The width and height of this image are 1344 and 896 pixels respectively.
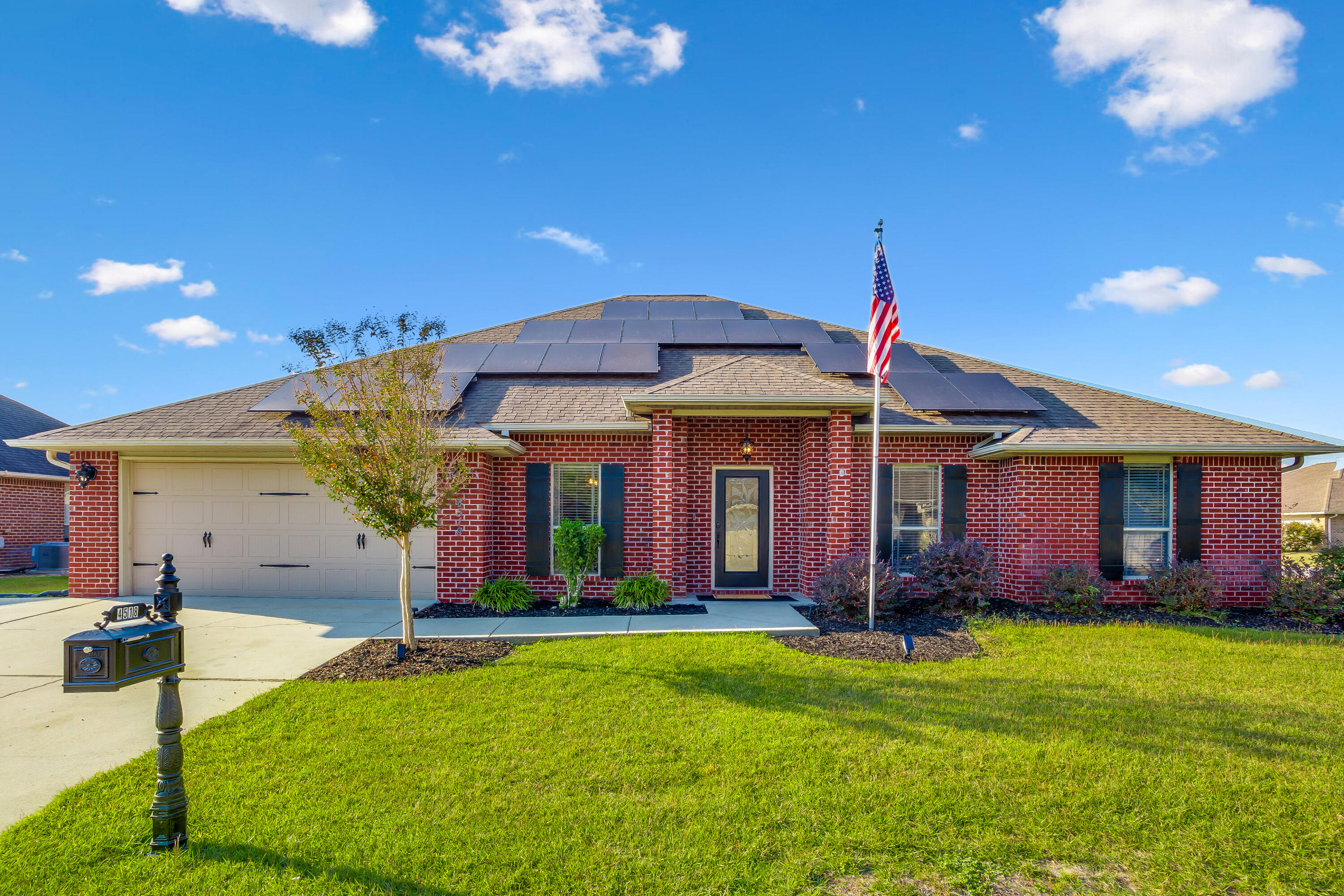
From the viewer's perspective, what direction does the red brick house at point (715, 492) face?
toward the camera

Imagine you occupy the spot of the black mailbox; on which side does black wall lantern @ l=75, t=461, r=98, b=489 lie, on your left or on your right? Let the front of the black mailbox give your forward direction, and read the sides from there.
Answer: on your right

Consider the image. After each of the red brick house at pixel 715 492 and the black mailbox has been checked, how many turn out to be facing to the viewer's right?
0

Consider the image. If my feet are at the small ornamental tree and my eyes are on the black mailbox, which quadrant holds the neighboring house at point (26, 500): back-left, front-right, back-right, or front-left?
back-right
